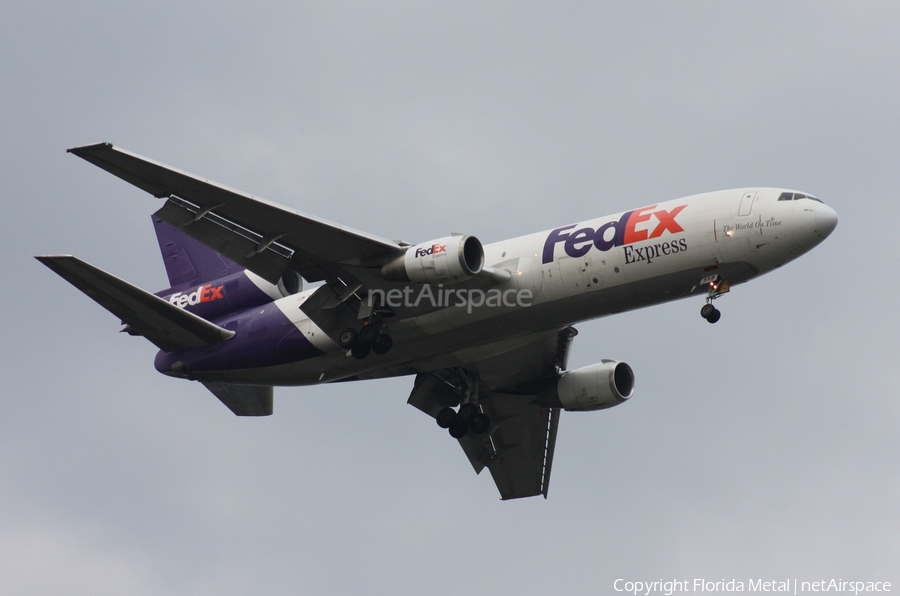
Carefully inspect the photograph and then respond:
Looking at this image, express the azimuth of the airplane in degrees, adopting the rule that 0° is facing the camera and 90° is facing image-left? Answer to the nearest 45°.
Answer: approximately 315°
